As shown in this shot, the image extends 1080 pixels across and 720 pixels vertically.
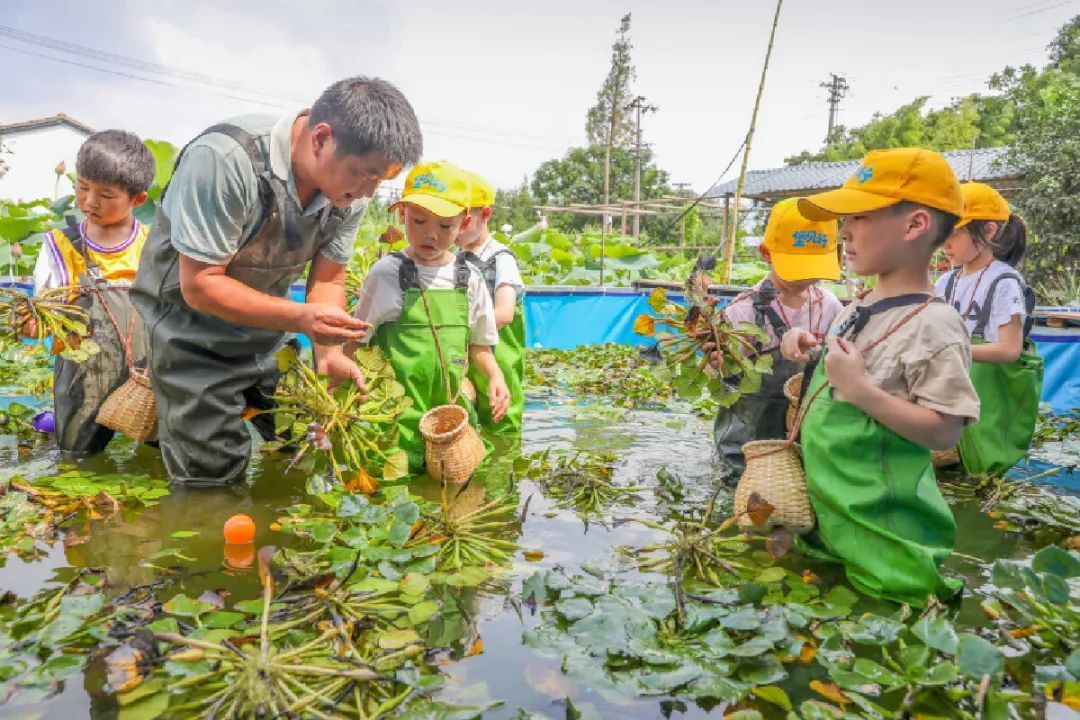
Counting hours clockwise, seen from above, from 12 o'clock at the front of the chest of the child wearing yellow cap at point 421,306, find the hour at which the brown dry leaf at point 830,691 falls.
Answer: The brown dry leaf is roughly at 11 o'clock from the child wearing yellow cap.

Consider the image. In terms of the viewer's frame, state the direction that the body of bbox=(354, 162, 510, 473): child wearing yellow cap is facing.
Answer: toward the camera

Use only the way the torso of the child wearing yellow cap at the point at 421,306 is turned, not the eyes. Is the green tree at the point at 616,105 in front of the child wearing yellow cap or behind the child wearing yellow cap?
behind

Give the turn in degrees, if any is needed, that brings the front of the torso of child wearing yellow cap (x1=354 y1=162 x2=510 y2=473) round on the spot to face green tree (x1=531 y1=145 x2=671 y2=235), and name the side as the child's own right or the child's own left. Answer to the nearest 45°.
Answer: approximately 180°

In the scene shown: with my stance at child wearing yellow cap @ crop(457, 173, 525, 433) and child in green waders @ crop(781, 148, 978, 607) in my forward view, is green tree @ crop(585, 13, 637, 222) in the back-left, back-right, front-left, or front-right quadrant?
back-left

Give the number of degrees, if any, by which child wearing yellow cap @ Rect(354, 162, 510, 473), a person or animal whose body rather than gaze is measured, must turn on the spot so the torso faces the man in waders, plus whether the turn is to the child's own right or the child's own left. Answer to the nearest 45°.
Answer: approximately 45° to the child's own right

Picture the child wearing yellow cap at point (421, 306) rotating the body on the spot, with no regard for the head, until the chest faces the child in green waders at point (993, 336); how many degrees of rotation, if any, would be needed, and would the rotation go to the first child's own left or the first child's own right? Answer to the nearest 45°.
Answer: approximately 90° to the first child's own left

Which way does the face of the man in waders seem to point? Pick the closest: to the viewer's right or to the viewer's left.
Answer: to the viewer's right

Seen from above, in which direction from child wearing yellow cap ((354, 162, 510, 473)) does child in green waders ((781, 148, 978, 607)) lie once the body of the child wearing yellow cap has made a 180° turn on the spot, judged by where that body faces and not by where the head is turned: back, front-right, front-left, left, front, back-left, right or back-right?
back-right

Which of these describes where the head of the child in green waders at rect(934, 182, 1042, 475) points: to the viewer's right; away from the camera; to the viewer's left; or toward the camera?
to the viewer's left

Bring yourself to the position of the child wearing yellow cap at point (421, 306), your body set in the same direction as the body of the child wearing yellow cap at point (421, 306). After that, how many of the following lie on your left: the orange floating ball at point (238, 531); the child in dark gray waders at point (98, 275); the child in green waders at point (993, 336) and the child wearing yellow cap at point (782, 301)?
2

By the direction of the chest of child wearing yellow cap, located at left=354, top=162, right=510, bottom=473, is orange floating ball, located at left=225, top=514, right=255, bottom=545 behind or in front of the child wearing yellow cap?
in front

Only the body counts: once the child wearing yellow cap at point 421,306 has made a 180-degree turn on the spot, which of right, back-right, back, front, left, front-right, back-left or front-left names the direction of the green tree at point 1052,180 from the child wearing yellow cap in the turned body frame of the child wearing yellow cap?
front-right

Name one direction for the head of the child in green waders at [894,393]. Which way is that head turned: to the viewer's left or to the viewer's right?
to the viewer's left

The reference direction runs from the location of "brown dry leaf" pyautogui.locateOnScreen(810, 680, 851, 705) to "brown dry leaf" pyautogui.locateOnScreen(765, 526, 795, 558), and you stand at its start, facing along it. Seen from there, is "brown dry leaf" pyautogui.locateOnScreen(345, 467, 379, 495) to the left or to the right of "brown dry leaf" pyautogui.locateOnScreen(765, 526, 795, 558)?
left

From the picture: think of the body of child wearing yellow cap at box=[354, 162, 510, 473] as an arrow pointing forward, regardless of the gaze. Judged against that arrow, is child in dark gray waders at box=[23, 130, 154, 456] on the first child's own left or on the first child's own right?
on the first child's own right

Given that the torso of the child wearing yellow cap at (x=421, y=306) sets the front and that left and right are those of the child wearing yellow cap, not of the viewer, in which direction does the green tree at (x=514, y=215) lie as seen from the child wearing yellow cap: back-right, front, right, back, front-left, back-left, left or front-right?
back

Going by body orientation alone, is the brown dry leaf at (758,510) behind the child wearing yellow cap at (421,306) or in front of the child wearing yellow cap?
in front
